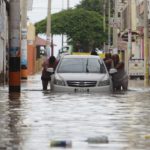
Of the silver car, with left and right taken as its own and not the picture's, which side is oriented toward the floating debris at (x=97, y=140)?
front

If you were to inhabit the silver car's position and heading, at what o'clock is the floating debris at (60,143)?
The floating debris is roughly at 12 o'clock from the silver car.

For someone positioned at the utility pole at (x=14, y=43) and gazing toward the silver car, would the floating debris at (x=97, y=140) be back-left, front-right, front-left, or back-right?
front-right

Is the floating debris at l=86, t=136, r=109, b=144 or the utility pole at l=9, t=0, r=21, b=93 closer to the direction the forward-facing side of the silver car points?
the floating debris

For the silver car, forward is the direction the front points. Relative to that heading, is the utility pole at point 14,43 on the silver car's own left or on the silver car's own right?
on the silver car's own right

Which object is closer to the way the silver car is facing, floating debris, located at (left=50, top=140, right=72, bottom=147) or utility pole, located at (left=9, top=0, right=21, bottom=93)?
the floating debris

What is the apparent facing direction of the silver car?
toward the camera
